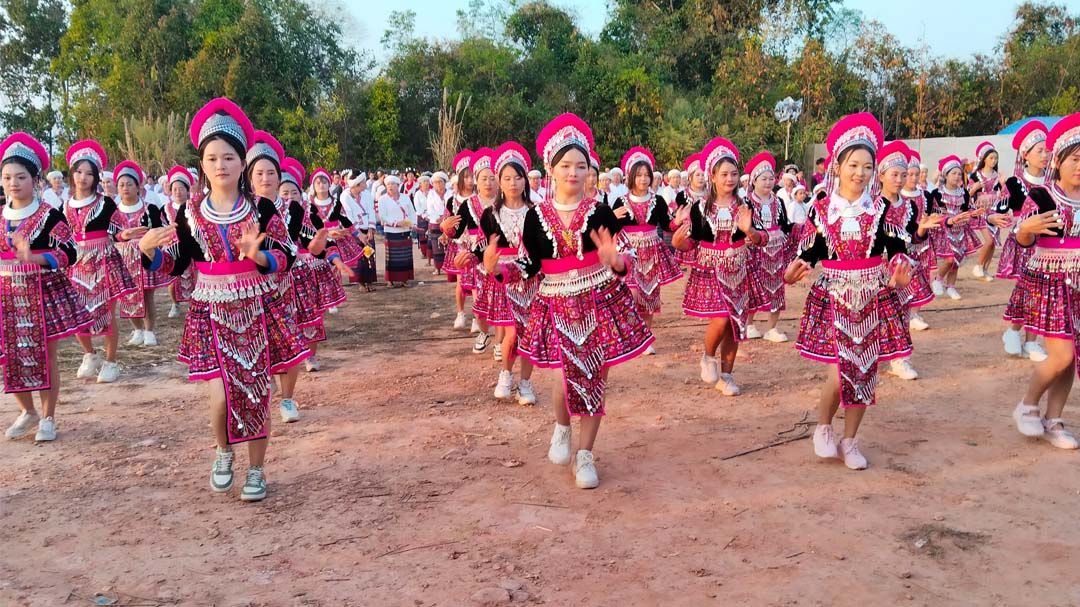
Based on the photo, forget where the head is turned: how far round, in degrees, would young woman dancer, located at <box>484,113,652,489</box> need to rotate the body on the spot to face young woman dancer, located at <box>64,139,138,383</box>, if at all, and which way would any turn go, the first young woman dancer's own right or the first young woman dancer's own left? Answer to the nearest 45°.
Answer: approximately 135° to the first young woman dancer's own right

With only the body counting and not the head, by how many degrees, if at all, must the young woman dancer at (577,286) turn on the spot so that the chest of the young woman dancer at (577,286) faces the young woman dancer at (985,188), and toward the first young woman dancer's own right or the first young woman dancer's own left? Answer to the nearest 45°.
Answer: approximately 135° to the first young woman dancer's own left

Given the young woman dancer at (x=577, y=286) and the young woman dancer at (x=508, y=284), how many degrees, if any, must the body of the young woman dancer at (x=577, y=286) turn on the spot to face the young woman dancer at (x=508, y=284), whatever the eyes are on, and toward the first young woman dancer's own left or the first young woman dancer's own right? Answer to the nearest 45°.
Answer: approximately 180°

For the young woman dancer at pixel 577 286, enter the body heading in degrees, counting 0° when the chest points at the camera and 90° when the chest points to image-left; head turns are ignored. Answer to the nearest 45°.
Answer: approximately 0°

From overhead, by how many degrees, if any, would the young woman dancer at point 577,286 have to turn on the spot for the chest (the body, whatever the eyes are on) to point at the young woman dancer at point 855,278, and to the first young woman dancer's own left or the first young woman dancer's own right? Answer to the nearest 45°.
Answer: approximately 90° to the first young woman dancer's own left

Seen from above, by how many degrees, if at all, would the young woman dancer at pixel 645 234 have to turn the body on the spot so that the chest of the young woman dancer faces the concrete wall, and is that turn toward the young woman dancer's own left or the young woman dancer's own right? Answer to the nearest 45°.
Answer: approximately 135° to the young woman dancer's own left
